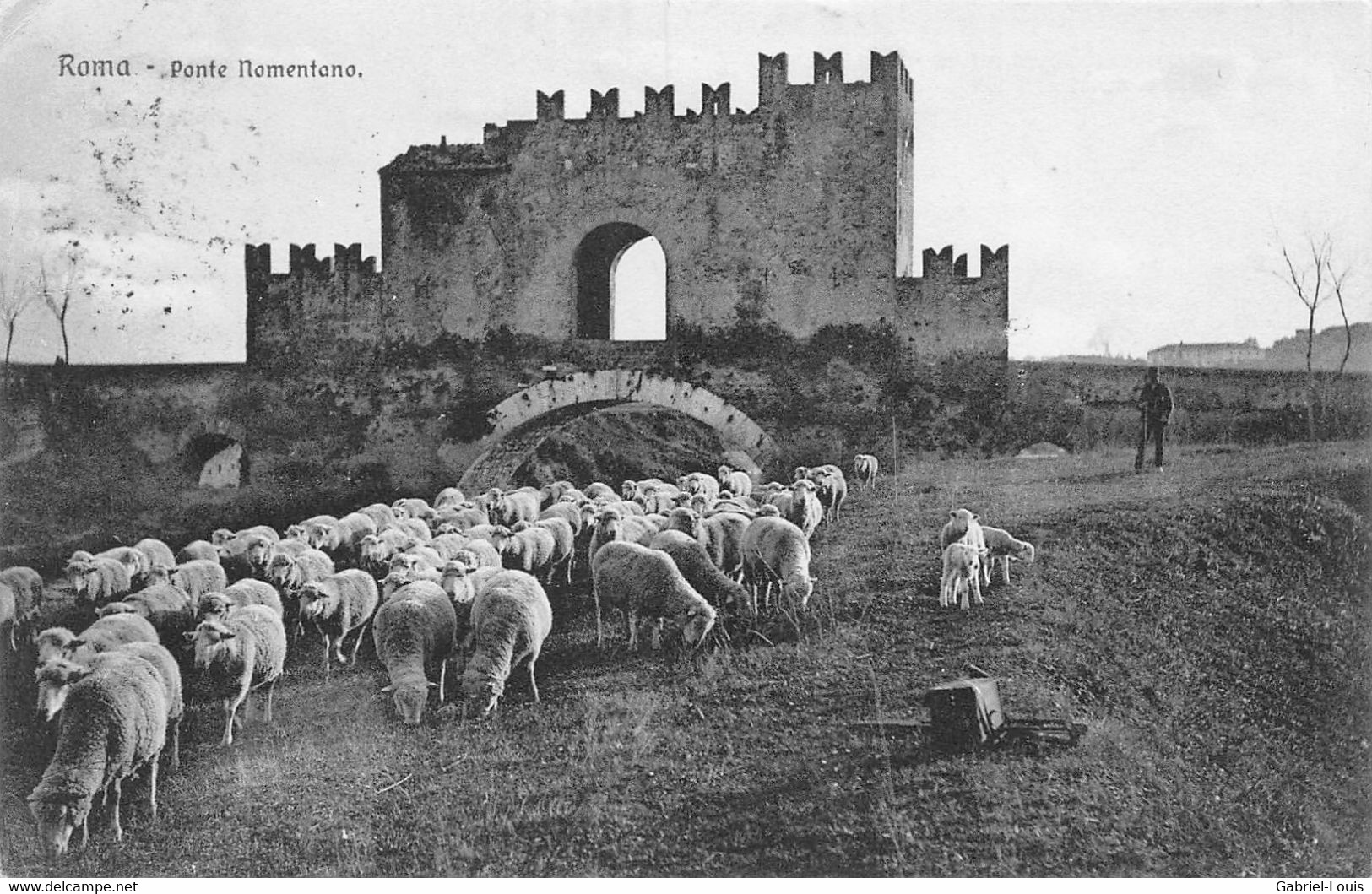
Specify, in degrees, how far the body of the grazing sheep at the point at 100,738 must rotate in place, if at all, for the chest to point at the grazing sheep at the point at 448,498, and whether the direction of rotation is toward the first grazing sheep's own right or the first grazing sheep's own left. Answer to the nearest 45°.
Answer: approximately 180°

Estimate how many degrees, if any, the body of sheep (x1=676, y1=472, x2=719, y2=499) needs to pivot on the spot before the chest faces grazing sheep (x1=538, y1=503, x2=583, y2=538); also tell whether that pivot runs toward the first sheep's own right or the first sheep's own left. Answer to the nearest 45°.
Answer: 0° — it already faces it

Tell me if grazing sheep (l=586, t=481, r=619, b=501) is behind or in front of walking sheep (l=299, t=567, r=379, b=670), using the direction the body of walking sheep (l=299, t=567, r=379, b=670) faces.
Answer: behind

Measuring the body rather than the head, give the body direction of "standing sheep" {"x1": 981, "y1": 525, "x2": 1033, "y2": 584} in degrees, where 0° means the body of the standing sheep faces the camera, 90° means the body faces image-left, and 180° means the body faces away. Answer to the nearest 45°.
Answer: approximately 270°

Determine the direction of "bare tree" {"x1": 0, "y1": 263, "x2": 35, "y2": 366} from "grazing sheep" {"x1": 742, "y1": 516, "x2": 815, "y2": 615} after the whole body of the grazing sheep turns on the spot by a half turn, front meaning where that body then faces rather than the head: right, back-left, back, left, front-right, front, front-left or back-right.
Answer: front-left

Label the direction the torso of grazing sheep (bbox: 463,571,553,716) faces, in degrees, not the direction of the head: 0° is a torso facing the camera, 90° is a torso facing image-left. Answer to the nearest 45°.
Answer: approximately 45°

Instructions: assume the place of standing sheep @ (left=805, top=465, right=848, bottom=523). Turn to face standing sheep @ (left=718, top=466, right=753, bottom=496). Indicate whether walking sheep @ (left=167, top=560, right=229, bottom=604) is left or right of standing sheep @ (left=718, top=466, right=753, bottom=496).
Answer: left

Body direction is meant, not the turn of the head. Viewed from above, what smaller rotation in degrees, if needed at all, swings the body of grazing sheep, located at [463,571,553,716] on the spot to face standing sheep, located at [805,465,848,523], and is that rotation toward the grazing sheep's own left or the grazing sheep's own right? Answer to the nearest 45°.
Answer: approximately 180°

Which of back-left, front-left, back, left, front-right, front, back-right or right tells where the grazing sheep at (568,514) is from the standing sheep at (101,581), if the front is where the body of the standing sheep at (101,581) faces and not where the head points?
back-left

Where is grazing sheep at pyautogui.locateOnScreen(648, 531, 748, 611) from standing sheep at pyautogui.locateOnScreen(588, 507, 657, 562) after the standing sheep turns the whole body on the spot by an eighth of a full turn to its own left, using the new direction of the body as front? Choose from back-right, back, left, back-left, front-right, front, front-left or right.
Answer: front-left

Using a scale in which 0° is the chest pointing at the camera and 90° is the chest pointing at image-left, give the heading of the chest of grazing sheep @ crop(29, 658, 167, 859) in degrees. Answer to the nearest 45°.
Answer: approximately 45°

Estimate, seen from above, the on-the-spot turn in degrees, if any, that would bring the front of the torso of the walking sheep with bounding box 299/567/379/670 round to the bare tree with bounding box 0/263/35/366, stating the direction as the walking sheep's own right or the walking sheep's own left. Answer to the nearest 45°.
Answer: approximately 90° to the walking sheep's own right

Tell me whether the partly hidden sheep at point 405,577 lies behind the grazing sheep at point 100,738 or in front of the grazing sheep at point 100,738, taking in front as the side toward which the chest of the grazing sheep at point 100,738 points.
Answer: behind

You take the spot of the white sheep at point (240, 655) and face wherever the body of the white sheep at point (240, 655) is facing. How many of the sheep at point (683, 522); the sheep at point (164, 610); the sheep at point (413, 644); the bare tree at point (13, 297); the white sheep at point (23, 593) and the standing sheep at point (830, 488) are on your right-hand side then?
3
